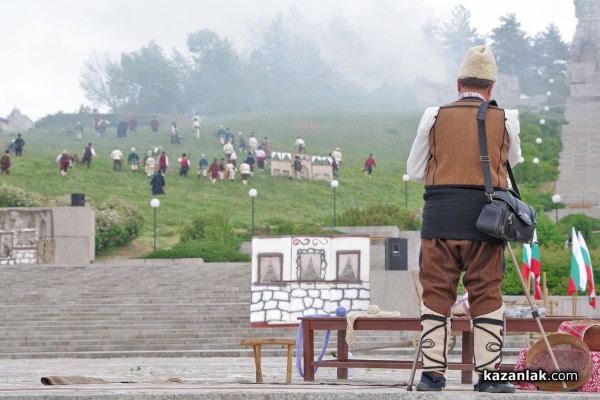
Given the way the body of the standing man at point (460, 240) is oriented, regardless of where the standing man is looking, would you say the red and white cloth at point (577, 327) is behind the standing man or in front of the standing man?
in front

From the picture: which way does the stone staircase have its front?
toward the camera

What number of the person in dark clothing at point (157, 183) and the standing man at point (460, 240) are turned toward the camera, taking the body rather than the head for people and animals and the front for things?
0

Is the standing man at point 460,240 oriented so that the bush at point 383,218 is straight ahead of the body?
yes

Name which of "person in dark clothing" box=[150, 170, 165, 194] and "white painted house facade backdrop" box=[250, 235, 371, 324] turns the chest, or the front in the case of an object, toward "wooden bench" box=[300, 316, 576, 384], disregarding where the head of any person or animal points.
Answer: the white painted house facade backdrop

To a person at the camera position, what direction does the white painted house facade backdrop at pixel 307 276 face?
facing the viewer

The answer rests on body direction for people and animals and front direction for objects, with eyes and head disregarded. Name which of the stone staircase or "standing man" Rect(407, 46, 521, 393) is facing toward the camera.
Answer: the stone staircase

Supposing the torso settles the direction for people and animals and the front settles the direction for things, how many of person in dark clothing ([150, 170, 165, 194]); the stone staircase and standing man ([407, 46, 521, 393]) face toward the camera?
1

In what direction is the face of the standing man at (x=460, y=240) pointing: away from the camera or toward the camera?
away from the camera

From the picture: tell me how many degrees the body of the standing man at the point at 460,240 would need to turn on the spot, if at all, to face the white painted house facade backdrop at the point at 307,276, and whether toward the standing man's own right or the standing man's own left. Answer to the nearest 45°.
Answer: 0° — they already face it

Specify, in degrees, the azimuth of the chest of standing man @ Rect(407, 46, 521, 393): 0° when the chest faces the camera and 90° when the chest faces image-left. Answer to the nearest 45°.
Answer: approximately 180°

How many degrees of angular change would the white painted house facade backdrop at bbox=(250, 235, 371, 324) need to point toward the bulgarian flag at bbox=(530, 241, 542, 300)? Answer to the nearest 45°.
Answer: approximately 90° to its left

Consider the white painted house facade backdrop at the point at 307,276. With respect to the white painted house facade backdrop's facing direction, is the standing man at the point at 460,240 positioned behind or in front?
in front

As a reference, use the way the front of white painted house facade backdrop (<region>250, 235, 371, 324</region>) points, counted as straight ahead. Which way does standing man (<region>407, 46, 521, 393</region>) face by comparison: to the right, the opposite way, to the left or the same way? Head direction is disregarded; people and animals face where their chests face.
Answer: the opposite way
